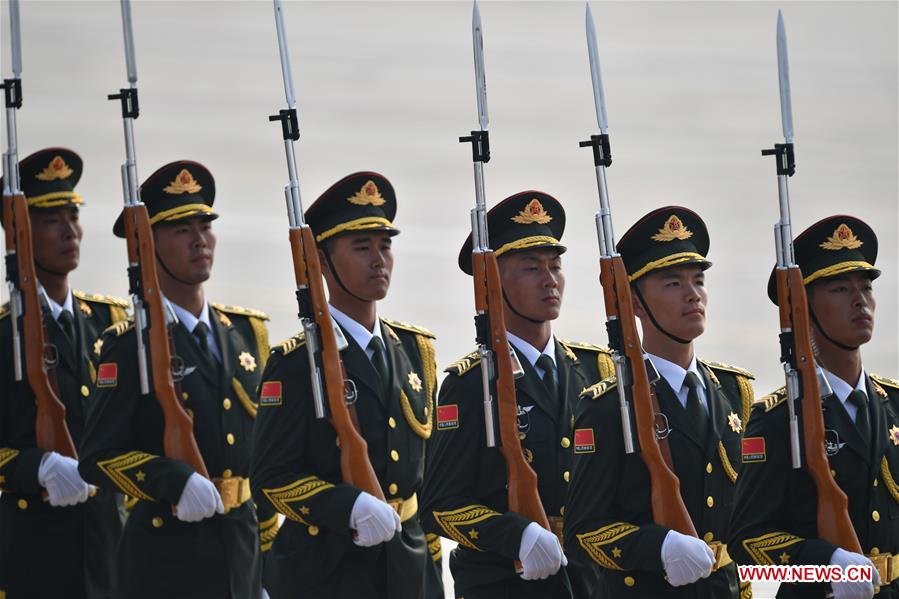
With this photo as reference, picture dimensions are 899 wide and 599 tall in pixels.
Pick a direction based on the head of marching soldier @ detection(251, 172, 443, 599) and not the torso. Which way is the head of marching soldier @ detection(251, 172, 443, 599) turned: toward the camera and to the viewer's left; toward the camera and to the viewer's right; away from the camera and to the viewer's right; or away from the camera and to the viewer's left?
toward the camera and to the viewer's right

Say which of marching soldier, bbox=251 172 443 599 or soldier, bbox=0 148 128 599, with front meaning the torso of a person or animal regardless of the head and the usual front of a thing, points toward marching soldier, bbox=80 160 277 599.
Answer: the soldier

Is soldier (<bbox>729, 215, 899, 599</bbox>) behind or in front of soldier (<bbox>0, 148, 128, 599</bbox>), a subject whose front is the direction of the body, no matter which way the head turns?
in front

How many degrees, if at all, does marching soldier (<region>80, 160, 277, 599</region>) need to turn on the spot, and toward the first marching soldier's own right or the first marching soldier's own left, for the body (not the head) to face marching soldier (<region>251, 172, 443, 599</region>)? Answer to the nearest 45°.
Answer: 0° — they already face them

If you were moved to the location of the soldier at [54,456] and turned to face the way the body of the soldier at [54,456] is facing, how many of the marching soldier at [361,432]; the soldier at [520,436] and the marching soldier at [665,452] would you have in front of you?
3

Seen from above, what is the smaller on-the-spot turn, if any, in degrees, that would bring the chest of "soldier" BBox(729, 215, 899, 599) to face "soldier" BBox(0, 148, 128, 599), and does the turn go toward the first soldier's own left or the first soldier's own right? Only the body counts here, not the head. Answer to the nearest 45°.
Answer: approximately 135° to the first soldier's own right

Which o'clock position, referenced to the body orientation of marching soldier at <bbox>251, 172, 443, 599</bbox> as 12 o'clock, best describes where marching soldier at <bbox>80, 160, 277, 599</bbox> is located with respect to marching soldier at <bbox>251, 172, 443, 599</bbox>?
marching soldier at <bbox>80, 160, 277, 599</bbox> is roughly at 5 o'clock from marching soldier at <bbox>251, 172, 443, 599</bbox>.

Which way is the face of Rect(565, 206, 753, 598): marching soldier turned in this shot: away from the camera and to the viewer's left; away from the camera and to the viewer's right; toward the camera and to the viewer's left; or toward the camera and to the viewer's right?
toward the camera and to the viewer's right

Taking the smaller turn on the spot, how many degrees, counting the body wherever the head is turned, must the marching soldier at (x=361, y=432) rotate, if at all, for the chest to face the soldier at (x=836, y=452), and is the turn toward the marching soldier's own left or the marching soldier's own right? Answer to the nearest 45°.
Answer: approximately 45° to the marching soldier's own left

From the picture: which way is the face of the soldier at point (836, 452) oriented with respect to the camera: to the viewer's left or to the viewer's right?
to the viewer's right

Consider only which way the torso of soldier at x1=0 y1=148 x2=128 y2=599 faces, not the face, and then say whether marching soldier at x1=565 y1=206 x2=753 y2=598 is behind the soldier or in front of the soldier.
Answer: in front

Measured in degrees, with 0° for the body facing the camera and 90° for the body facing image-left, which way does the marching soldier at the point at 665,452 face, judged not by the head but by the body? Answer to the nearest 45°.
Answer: approximately 315°
